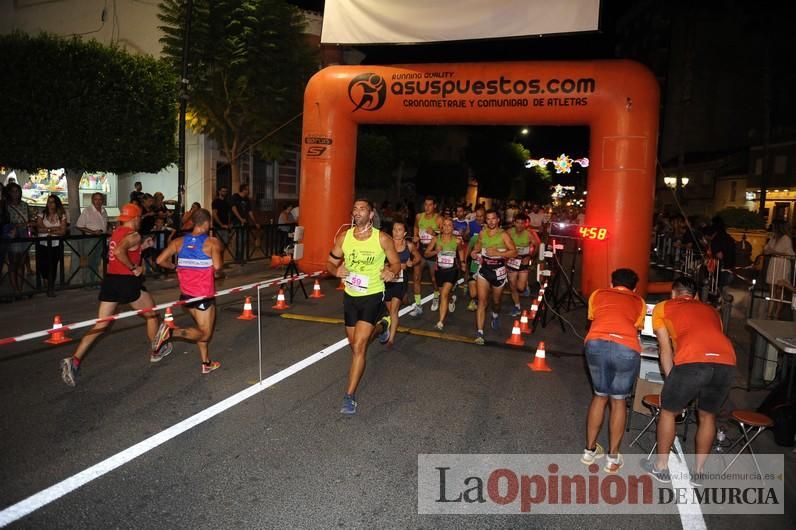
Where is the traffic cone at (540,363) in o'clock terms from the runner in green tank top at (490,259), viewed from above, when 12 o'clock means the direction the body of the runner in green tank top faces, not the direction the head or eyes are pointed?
The traffic cone is roughly at 11 o'clock from the runner in green tank top.

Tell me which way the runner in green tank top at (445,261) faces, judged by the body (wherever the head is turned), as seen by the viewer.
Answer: toward the camera

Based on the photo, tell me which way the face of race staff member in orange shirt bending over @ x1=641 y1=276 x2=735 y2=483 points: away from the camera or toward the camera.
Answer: away from the camera

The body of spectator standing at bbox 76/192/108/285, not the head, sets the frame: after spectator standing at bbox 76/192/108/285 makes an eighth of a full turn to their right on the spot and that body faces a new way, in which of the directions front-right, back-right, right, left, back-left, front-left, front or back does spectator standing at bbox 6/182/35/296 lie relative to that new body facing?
right

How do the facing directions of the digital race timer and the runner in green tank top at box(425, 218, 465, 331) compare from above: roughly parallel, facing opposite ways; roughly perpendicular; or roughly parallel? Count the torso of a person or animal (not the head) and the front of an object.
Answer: roughly parallel

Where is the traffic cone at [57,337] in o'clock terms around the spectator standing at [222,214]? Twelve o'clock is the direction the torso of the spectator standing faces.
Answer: The traffic cone is roughly at 2 o'clock from the spectator standing.

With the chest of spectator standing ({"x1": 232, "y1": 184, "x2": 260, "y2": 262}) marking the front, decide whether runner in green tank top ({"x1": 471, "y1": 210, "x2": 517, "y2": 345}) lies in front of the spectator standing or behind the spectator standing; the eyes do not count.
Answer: in front

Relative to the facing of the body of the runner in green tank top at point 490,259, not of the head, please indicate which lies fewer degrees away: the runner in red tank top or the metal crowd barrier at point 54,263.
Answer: the runner in red tank top

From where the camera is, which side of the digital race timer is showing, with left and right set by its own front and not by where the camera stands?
front

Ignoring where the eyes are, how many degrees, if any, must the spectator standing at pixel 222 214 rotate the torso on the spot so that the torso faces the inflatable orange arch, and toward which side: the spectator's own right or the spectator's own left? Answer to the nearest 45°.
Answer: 0° — they already face it

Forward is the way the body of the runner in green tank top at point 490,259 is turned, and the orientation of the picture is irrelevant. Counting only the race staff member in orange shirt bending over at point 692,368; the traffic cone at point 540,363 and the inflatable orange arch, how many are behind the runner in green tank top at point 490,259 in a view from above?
1

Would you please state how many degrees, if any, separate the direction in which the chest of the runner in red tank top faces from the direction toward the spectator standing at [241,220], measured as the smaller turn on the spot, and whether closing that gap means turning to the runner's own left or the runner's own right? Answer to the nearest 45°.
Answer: approximately 45° to the runner's own left

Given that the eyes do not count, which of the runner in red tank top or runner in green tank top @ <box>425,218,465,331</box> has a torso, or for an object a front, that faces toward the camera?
the runner in green tank top

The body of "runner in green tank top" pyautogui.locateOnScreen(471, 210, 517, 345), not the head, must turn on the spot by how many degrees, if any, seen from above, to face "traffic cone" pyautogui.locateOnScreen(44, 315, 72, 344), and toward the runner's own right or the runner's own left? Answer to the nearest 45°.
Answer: approximately 45° to the runner's own right

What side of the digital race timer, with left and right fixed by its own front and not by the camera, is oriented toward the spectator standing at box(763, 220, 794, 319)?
left
